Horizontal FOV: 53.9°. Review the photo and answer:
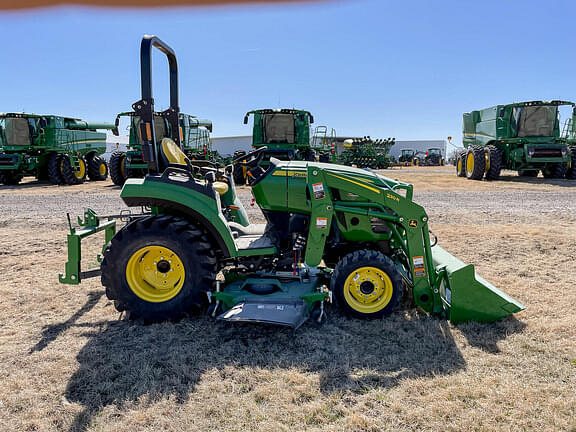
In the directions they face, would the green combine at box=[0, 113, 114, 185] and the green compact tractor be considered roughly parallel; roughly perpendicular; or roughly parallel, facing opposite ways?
roughly perpendicular

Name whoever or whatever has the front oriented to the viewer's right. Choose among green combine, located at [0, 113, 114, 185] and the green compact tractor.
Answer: the green compact tractor

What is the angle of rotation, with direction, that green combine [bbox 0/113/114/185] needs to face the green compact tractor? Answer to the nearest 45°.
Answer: approximately 45° to its left

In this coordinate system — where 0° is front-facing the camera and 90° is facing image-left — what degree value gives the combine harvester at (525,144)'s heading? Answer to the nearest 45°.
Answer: approximately 315°

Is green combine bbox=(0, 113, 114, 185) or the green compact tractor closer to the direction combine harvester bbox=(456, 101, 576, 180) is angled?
the green compact tractor

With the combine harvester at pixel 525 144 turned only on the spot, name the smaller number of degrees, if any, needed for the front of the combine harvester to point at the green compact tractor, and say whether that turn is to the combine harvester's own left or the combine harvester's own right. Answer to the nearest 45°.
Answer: approximately 45° to the combine harvester's own right

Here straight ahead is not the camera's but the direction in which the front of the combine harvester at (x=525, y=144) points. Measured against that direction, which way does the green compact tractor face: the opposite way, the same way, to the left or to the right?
to the left

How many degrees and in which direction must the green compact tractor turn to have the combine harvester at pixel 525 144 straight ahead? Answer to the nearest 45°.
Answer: approximately 45° to its left

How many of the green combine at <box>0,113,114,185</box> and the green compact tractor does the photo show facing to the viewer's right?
1

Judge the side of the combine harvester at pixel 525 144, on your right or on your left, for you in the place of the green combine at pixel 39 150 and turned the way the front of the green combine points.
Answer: on your left

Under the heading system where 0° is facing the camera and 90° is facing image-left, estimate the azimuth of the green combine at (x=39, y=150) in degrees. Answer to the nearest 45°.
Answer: approximately 45°

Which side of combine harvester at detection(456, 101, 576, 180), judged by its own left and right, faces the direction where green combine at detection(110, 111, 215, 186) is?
right

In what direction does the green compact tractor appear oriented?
to the viewer's right

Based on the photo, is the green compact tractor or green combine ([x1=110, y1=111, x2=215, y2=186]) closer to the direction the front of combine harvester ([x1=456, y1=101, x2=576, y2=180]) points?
the green compact tractor
